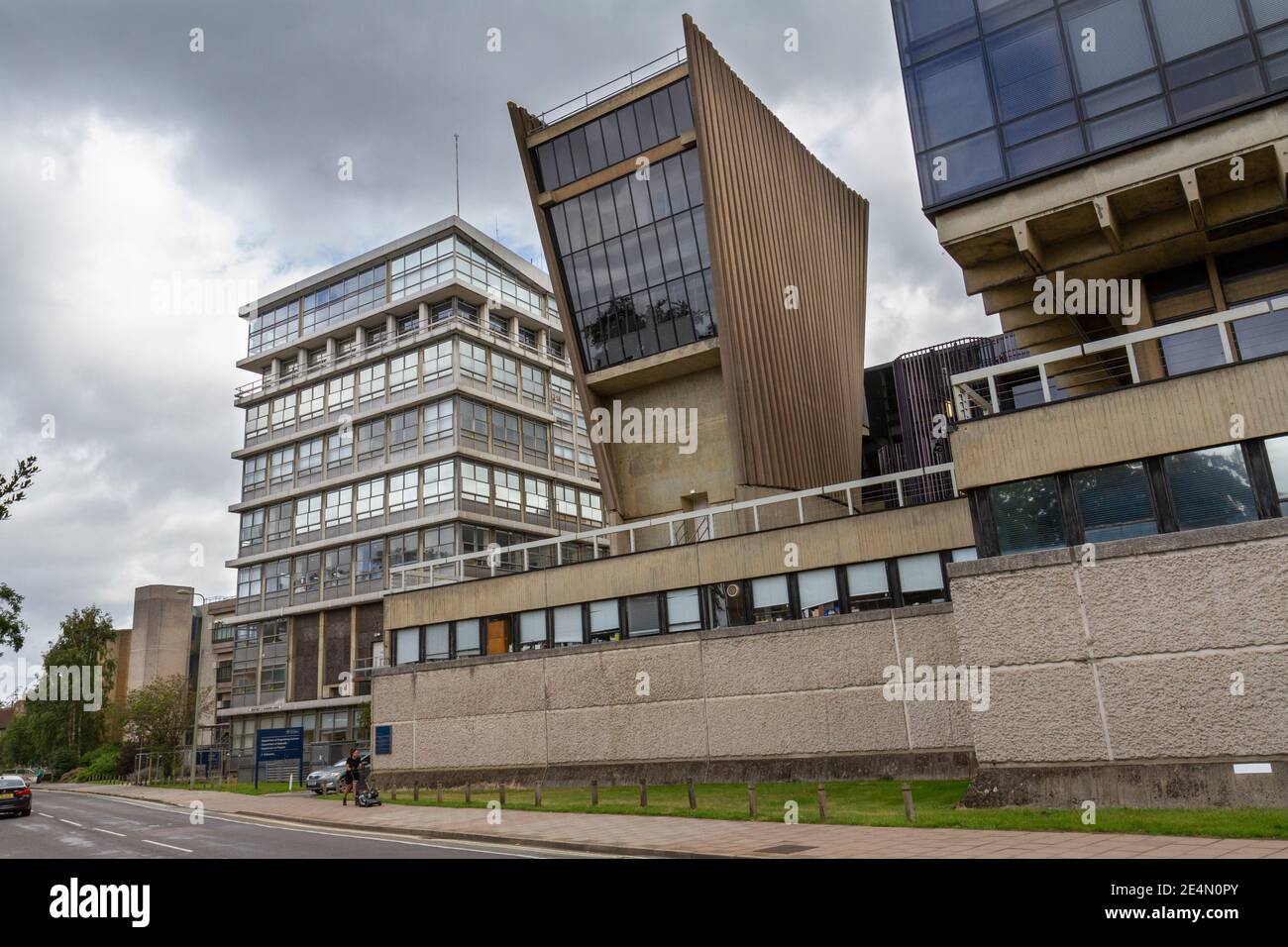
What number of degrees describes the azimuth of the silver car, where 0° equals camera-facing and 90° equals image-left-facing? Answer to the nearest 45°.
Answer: approximately 45°

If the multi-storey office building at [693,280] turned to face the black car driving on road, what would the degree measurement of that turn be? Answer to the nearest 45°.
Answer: approximately 45° to its right

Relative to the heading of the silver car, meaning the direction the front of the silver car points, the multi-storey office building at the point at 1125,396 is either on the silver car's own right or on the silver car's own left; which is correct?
on the silver car's own left

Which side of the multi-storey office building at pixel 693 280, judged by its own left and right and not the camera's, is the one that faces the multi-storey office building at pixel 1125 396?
left

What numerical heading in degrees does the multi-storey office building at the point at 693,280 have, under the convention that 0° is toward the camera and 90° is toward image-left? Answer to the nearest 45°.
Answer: approximately 45°
